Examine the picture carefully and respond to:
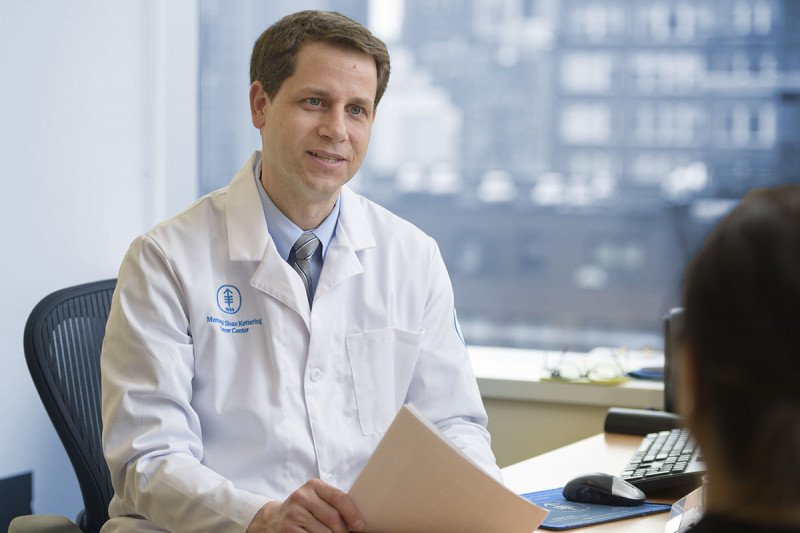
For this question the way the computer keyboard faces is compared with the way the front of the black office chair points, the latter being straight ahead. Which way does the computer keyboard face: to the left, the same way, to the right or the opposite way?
the opposite way

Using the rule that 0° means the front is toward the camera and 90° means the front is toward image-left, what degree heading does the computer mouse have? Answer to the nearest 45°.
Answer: approximately 270°

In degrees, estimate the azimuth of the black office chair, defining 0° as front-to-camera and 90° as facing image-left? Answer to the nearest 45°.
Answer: approximately 315°

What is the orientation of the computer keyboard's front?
to the viewer's left

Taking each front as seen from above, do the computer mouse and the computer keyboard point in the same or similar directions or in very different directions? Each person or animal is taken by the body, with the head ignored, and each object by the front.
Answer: very different directions

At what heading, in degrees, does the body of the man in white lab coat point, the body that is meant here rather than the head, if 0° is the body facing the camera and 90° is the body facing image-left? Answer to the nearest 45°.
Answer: approximately 315°

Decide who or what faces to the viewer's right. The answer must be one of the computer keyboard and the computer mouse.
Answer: the computer mouse

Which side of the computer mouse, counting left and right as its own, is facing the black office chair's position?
back
